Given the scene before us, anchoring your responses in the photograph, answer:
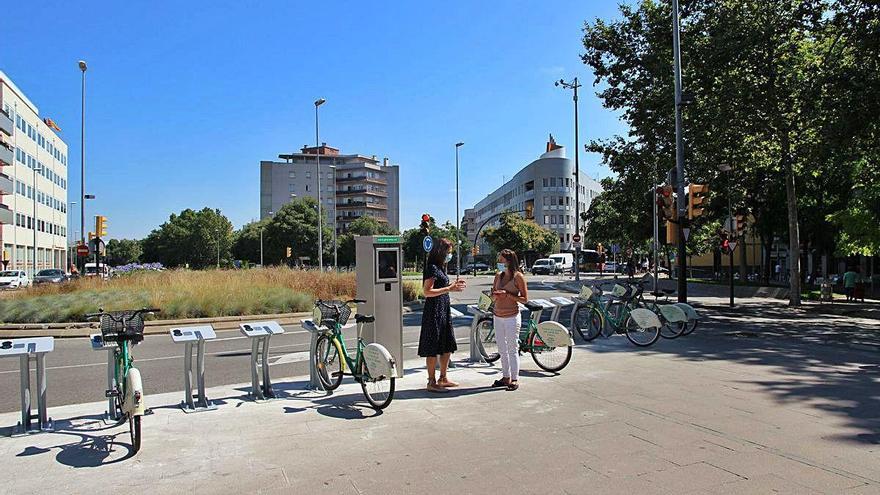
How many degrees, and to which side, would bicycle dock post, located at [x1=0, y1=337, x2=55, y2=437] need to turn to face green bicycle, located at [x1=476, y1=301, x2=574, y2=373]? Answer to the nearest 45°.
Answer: approximately 90° to its left

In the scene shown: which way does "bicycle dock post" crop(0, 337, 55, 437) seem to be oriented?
toward the camera

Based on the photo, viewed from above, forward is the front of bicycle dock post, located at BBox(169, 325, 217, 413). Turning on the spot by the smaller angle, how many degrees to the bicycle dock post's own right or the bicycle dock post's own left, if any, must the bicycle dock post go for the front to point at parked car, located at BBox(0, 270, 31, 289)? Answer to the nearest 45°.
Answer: approximately 180°

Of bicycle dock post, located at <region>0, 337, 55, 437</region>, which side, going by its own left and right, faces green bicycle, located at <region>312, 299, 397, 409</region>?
left

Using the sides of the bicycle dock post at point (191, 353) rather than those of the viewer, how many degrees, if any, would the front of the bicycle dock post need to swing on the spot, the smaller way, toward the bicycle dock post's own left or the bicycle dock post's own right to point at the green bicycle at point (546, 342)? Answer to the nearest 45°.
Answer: approximately 90° to the bicycle dock post's own left

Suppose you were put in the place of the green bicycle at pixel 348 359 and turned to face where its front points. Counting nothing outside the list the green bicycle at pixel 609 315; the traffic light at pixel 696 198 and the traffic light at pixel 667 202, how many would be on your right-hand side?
3

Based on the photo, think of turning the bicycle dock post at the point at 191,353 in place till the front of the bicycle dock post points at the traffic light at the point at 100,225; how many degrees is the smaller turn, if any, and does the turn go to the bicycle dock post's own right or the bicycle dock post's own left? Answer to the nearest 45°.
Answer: approximately 180°

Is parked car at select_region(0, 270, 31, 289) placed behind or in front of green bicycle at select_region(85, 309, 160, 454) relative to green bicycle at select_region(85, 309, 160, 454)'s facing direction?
in front

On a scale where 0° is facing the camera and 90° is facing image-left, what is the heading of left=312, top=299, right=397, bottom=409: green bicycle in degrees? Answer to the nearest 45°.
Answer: approximately 135°

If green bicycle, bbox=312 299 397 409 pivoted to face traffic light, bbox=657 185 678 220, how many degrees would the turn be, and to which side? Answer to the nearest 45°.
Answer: approximately 90° to its right

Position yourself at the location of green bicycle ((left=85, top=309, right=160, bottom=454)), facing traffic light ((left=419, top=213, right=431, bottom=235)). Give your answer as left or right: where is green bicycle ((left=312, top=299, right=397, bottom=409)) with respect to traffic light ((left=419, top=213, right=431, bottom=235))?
right

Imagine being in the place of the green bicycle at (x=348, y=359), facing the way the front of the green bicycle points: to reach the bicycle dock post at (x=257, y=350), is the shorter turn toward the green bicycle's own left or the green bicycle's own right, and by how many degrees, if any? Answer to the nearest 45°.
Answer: approximately 45° to the green bicycle's own left

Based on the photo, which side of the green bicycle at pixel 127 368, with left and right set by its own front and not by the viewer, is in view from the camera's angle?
back

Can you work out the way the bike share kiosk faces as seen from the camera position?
facing the viewer and to the right of the viewer

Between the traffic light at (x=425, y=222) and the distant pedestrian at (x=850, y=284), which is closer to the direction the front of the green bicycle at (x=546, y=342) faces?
the traffic light

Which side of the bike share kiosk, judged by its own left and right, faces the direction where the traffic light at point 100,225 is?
back

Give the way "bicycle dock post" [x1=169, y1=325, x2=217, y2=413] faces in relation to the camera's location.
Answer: facing the viewer
